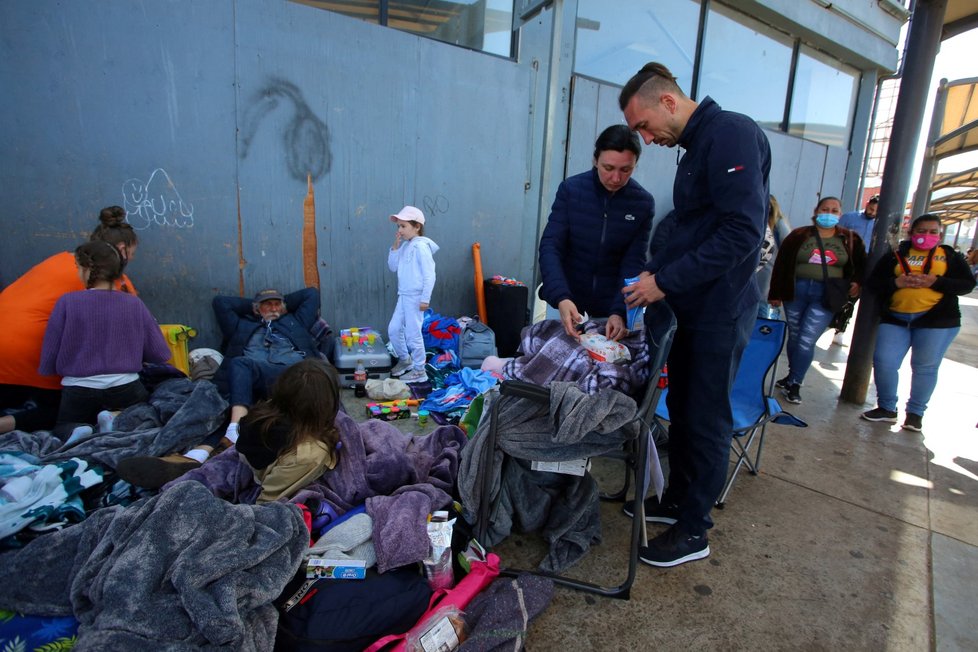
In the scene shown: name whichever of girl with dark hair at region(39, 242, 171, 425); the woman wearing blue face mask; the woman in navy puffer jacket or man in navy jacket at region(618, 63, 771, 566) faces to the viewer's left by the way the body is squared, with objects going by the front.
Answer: the man in navy jacket

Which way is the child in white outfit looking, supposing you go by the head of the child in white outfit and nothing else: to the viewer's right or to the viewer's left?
to the viewer's left

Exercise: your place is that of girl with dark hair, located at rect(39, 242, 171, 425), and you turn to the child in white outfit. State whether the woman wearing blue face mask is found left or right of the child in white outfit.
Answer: right

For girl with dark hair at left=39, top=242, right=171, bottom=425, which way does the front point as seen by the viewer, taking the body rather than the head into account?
away from the camera

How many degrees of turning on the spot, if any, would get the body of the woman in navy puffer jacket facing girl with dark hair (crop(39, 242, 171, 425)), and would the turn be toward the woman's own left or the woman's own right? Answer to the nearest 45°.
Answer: approximately 90° to the woman's own right

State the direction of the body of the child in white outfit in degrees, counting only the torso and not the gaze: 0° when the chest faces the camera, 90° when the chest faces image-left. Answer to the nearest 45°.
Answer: approximately 45°

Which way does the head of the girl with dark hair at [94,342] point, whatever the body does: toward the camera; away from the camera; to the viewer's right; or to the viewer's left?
away from the camera
